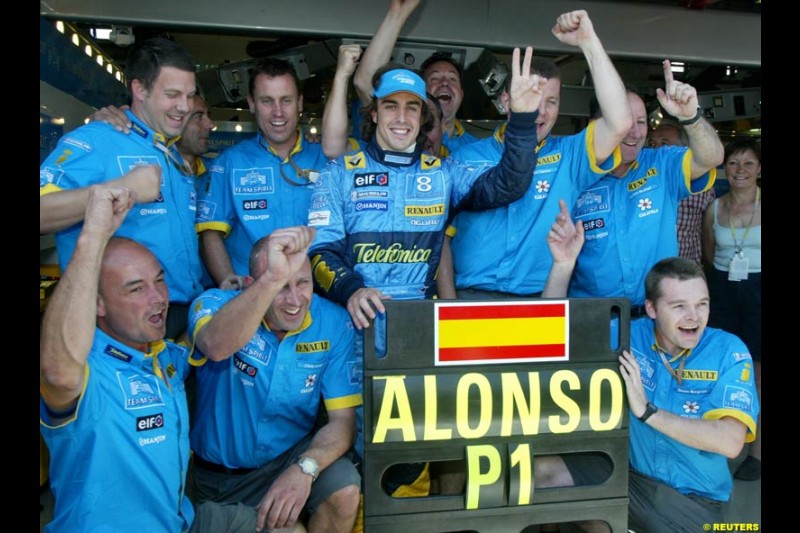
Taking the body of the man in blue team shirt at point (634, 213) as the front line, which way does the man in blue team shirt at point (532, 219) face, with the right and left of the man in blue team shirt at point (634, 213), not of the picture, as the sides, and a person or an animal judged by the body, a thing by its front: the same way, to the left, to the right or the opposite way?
the same way

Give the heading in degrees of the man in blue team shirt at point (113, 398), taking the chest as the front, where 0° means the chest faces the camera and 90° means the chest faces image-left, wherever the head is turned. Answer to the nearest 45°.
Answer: approximately 315°

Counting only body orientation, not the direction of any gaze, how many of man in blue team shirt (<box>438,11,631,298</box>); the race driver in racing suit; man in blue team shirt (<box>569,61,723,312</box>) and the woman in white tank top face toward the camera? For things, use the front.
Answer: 4

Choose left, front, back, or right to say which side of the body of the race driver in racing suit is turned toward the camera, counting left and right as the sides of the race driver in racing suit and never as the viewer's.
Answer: front

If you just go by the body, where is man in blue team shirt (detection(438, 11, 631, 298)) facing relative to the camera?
toward the camera

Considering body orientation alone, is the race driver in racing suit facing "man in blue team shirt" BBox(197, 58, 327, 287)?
no

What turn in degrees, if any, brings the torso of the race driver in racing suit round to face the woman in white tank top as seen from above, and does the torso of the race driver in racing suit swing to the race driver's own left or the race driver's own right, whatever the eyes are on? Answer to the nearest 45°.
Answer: approximately 135° to the race driver's own left

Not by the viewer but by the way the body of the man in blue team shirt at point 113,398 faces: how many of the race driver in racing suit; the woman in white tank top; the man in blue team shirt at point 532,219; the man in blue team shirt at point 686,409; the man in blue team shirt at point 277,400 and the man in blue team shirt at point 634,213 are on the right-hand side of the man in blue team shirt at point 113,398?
0

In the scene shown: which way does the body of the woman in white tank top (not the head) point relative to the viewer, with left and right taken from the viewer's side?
facing the viewer

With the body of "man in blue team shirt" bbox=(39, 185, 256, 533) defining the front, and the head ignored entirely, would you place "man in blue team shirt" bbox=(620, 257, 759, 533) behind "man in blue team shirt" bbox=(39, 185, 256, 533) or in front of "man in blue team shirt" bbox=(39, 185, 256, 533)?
in front

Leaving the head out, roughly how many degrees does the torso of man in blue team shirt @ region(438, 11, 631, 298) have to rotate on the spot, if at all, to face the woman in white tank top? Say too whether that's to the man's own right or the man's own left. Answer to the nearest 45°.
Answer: approximately 135° to the man's own left

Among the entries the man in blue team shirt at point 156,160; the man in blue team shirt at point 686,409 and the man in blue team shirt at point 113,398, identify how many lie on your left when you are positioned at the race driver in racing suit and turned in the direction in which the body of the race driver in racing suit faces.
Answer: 1

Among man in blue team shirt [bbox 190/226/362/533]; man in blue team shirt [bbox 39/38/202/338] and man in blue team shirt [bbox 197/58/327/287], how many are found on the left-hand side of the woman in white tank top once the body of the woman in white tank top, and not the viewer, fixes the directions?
0

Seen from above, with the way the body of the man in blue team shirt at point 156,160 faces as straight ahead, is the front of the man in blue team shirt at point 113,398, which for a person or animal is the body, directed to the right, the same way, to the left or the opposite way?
the same way

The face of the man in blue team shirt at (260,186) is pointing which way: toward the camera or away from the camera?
toward the camera

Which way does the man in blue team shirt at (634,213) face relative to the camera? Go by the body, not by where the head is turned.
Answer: toward the camera
